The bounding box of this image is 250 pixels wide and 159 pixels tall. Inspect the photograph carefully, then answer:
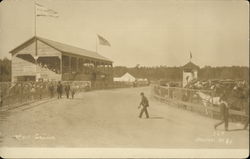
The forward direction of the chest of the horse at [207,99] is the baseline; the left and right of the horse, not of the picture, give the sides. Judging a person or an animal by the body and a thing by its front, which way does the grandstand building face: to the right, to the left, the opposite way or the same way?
the opposite way

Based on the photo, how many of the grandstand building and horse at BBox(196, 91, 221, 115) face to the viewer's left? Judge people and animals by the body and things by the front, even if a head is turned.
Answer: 1

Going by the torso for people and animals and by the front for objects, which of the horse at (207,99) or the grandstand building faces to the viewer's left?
the horse

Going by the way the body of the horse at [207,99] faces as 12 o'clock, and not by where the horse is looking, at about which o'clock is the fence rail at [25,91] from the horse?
The fence rail is roughly at 12 o'clock from the horse.

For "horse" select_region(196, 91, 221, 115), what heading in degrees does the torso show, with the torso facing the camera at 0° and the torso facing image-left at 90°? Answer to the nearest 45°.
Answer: approximately 90°
